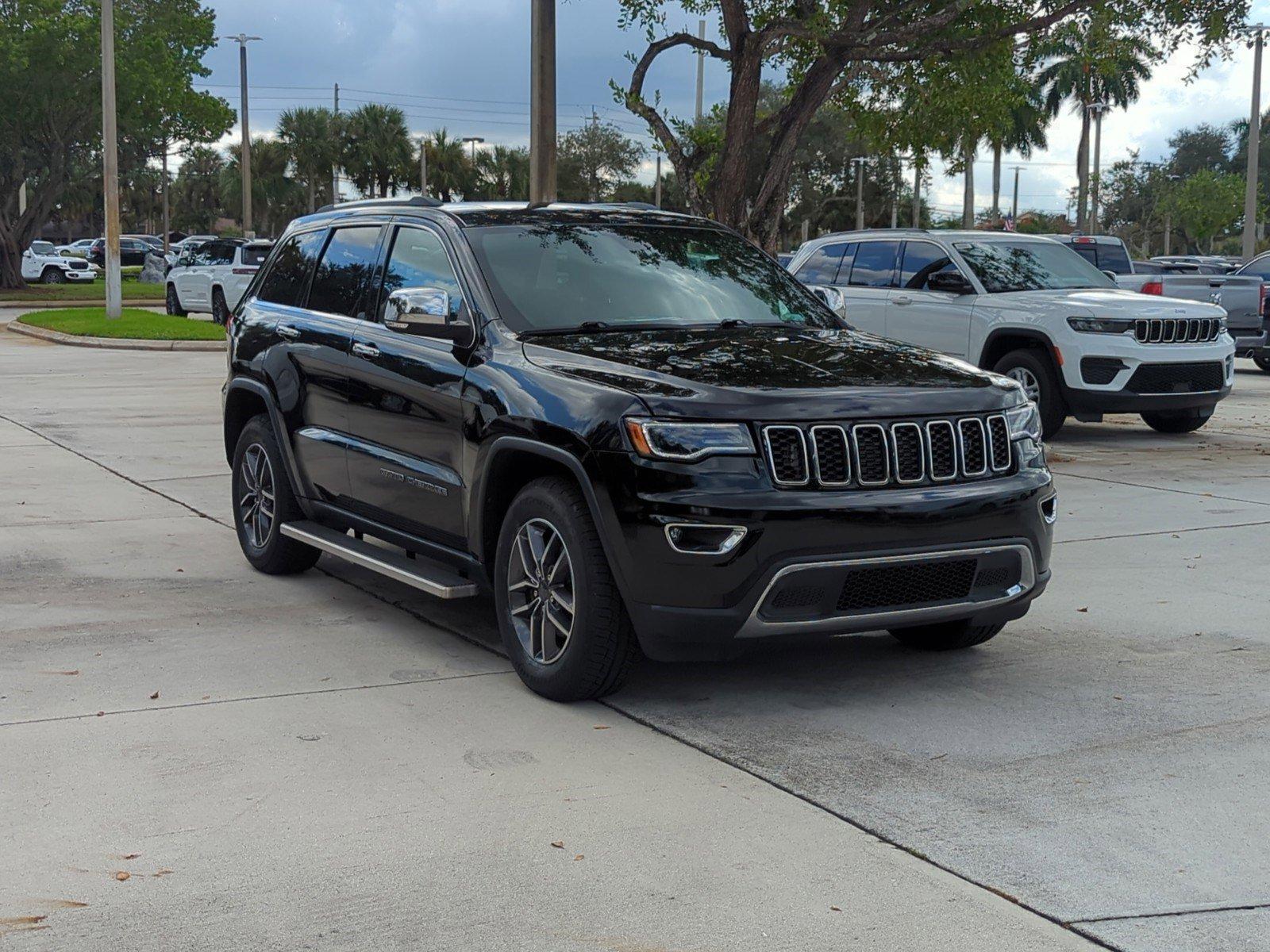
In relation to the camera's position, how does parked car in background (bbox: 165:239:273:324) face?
facing away from the viewer and to the left of the viewer

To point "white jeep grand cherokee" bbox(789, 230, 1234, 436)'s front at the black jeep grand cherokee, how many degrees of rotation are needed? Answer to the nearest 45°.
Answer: approximately 45° to its right

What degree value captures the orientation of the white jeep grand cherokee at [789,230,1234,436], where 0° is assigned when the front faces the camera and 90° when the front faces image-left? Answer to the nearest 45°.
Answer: approximately 315°

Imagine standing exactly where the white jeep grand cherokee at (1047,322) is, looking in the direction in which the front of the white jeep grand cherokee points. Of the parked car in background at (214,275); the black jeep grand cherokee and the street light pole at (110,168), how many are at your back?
2

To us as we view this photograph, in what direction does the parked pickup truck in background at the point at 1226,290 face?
facing away from the viewer and to the left of the viewer

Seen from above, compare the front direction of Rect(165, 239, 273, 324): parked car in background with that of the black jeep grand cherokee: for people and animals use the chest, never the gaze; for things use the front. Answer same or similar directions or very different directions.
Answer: very different directions

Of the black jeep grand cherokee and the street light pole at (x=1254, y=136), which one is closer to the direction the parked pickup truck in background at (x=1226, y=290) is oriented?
the street light pole

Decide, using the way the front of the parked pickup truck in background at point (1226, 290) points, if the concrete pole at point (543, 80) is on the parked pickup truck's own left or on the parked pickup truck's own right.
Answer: on the parked pickup truck's own left

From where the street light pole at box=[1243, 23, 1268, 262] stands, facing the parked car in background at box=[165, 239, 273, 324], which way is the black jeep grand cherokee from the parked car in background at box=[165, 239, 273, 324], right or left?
left

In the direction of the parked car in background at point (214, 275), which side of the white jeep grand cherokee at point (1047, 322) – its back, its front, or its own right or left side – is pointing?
back

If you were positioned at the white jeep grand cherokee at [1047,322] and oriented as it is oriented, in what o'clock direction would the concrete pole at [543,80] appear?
The concrete pole is roughly at 5 o'clock from the white jeep grand cherokee.
